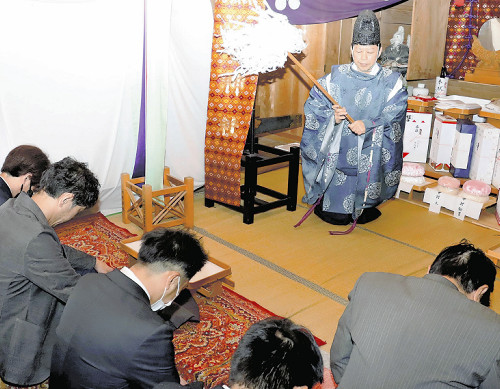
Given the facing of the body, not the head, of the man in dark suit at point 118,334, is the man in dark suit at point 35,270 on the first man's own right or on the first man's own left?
on the first man's own left

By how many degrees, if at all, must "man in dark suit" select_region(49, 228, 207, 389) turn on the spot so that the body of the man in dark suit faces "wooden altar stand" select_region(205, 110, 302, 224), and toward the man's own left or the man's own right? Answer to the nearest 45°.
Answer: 0° — they already face it

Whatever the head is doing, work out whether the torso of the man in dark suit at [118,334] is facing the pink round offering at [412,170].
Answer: yes

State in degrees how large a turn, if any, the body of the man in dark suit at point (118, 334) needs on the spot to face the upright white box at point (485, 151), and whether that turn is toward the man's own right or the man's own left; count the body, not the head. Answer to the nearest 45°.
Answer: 0° — they already face it

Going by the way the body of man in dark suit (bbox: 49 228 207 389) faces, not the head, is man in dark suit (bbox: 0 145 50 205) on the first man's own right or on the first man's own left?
on the first man's own left

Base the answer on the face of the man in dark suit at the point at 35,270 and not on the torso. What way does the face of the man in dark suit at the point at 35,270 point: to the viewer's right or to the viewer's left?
to the viewer's right

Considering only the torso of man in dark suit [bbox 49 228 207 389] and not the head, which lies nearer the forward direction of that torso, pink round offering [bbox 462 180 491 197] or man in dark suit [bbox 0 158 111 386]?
the pink round offering

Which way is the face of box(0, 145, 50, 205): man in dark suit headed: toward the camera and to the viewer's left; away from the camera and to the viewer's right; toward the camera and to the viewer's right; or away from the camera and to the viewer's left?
away from the camera and to the viewer's right

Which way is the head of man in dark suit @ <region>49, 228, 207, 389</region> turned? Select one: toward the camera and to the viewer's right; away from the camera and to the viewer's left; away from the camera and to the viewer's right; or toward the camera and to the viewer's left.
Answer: away from the camera and to the viewer's right

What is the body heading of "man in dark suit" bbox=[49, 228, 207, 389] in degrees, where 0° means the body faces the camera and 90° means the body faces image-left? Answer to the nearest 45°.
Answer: approximately 225°
